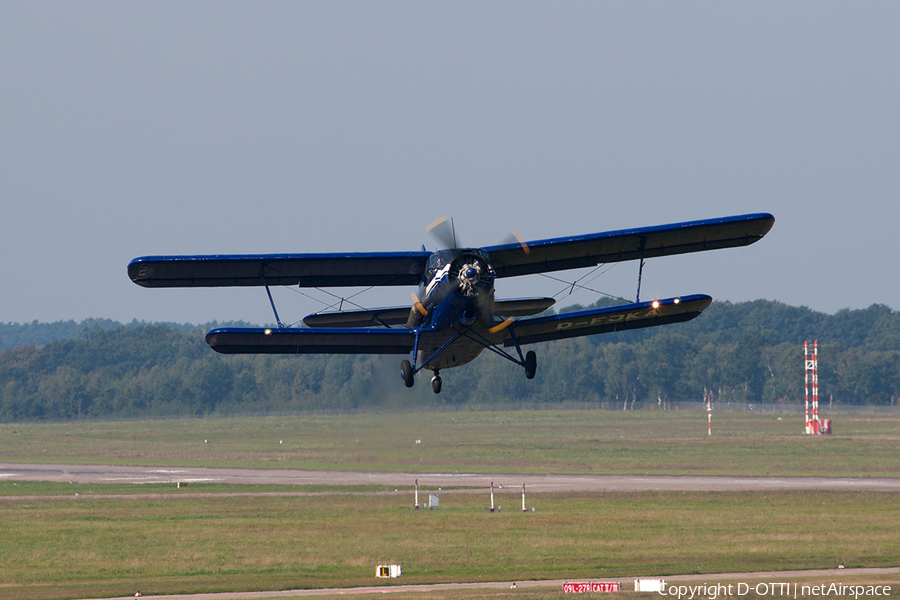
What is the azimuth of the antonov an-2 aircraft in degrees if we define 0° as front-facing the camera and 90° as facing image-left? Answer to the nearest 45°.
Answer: approximately 0°
